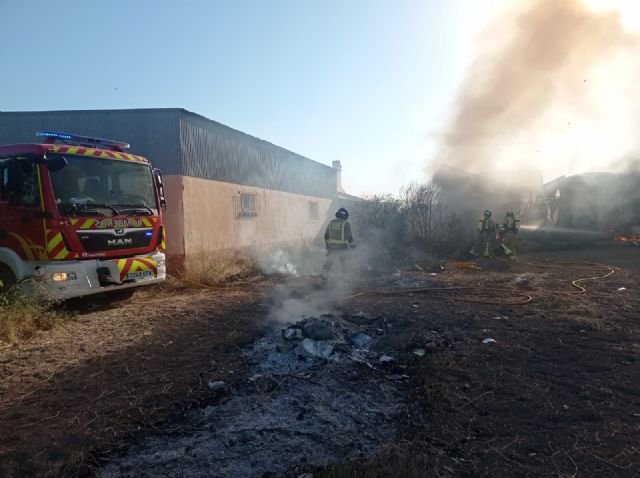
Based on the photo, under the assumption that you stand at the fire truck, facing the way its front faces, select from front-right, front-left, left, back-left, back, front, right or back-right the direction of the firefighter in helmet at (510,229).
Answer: front-left

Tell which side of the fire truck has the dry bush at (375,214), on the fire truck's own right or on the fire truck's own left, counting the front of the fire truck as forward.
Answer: on the fire truck's own left

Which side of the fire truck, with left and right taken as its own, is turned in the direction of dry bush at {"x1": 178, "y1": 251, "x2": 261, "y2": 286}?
left

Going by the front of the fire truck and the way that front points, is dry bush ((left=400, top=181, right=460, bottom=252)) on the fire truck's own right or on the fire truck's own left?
on the fire truck's own left

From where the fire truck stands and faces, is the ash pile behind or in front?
in front

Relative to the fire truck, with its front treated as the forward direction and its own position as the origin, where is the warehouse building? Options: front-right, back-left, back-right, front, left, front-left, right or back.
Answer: left
